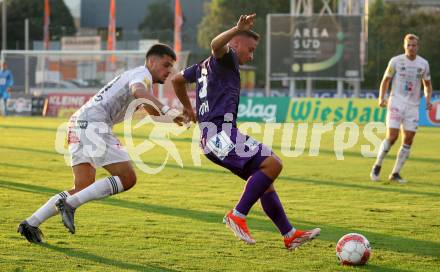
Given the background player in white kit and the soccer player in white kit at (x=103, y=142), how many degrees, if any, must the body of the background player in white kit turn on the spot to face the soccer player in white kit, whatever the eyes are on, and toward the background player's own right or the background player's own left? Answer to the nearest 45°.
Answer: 0° — they already face them

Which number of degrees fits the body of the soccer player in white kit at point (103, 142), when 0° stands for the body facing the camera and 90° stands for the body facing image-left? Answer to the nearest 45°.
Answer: approximately 270°

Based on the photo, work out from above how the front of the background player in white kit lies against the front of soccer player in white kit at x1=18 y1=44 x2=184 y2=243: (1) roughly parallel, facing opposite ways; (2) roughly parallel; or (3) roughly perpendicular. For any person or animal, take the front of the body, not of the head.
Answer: roughly perpendicular

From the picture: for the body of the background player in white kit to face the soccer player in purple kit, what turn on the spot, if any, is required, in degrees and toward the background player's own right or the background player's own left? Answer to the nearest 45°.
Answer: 0° — they already face them

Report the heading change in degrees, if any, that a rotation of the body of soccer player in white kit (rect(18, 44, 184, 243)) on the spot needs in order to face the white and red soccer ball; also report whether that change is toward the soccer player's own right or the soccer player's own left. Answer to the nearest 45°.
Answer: approximately 45° to the soccer player's own right

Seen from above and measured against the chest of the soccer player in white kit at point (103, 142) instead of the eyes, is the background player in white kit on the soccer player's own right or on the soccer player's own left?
on the soccer player's own left

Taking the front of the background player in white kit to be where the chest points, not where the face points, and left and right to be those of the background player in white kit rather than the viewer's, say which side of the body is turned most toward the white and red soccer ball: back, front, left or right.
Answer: front

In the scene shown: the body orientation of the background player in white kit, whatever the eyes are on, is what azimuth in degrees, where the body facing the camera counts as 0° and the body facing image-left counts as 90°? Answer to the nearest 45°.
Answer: approximately 0°

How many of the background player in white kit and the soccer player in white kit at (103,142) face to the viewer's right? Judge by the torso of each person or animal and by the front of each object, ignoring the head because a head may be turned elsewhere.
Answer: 1
